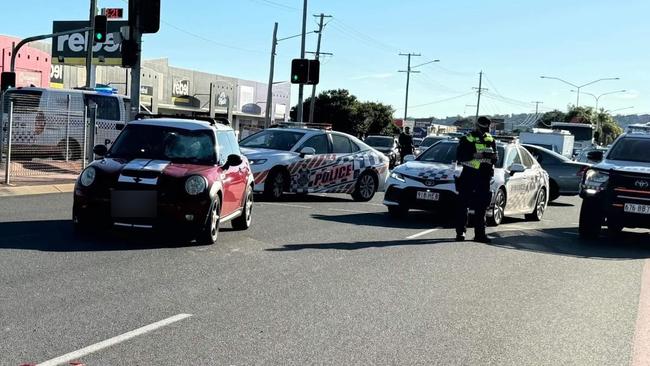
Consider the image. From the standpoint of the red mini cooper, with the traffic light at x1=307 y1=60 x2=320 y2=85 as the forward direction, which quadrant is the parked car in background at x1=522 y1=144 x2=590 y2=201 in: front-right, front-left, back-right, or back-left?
front-right

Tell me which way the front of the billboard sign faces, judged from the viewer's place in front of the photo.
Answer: facing the viewer

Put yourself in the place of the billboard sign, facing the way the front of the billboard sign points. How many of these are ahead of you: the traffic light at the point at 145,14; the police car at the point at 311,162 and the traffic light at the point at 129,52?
3

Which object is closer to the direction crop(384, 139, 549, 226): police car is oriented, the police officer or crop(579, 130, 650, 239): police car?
the police officer

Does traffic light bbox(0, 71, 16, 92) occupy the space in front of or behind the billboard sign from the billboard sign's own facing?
in front

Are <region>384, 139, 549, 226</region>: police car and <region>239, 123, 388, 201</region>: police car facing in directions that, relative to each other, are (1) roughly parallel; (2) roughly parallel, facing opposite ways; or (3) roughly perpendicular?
roughly parallel

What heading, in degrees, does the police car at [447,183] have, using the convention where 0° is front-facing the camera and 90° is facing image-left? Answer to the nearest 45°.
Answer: approximately 45°

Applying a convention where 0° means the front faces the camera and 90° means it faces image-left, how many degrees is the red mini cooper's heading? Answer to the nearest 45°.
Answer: approximately 45°

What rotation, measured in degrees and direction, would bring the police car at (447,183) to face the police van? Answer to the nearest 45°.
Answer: approximately 45° to its right

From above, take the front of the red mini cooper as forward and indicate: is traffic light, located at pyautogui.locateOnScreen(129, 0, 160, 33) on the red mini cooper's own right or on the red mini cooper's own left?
on the red mini cooper's own right

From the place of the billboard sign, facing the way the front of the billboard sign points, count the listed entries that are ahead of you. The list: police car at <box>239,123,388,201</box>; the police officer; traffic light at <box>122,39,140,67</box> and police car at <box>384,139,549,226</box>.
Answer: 4
